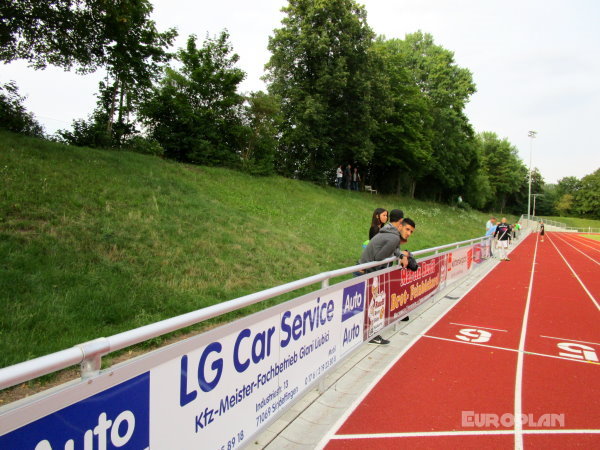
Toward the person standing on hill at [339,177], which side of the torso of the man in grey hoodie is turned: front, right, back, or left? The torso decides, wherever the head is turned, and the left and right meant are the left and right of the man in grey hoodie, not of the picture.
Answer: left

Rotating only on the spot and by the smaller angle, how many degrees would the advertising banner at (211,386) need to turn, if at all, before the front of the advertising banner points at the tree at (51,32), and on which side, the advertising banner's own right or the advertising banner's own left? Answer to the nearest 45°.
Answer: approximately 180°

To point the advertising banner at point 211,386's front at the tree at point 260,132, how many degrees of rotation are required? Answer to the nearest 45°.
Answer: approximately 135° to its left

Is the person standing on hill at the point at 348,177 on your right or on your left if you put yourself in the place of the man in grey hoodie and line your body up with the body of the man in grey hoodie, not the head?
on your left

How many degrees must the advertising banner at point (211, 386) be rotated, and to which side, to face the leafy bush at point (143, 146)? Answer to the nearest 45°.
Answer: approximately 135° to its left

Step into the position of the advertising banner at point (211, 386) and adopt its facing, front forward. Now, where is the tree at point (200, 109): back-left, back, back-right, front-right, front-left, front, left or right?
back-left

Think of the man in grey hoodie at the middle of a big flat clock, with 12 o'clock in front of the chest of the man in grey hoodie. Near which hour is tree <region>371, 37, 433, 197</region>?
The tree is roughly at 9 o'clock from the man in grey hoodie.

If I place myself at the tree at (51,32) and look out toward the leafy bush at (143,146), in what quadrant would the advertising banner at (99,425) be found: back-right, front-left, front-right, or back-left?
back-right

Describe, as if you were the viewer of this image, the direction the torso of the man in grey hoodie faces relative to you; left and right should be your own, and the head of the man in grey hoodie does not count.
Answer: facing to the right of the viewer
